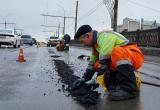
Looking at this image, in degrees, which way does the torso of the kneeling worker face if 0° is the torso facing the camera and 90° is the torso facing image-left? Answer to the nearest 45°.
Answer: approximately 90°

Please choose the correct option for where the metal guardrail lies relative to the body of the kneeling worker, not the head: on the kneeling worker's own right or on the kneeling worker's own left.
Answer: on the kneeling worker's own right

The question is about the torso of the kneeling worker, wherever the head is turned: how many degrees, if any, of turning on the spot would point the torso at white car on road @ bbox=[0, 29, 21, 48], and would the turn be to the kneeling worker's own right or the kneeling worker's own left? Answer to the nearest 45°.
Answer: approximately 90° to the kneeling worker's own right
